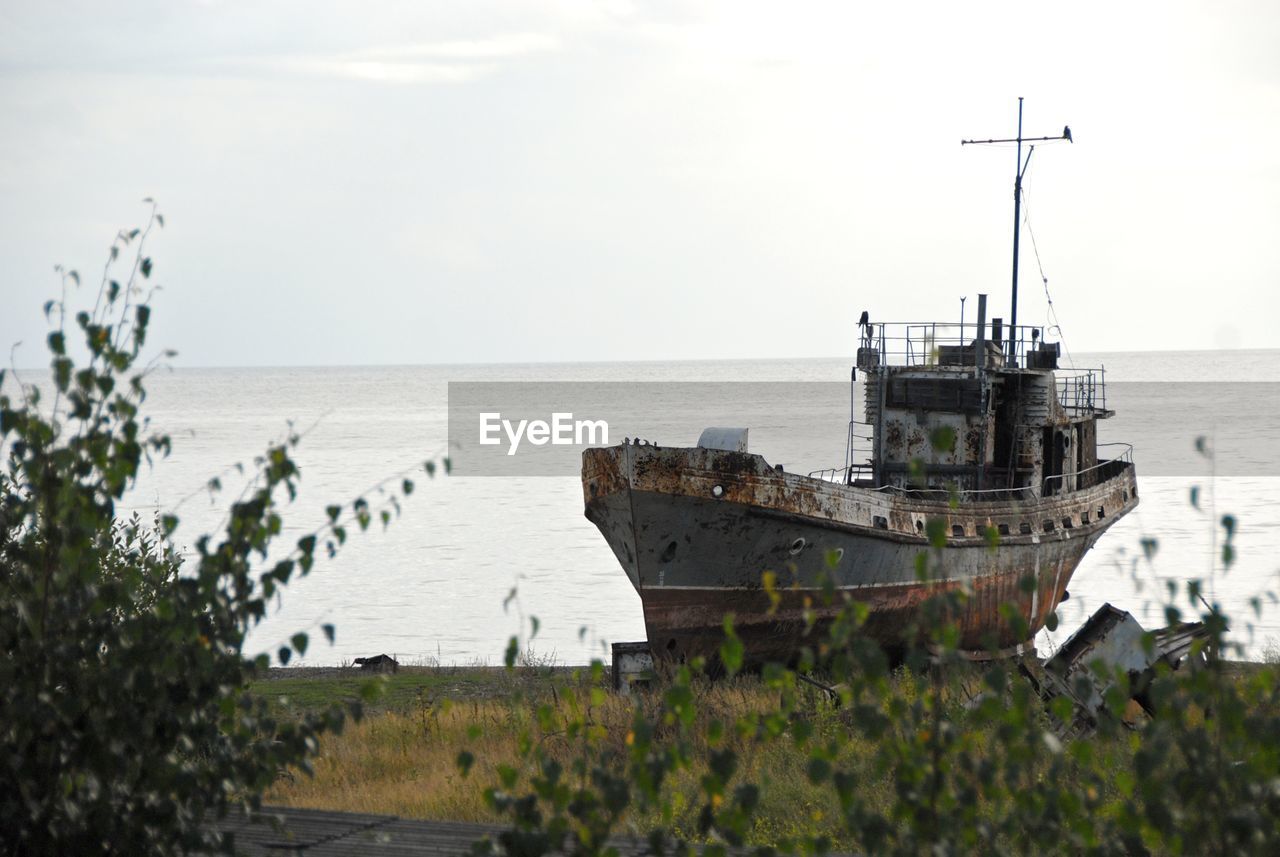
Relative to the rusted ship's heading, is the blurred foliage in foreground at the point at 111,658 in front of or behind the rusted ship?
in front

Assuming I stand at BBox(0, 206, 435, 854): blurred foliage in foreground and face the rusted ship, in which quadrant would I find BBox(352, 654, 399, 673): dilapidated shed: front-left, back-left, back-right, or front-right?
front-left

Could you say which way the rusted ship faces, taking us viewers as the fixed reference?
facing the viewer and to the left of the viewer

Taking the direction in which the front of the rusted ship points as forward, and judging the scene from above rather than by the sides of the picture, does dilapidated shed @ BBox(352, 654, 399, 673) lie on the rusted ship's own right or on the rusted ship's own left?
on the rusted ship's own right
